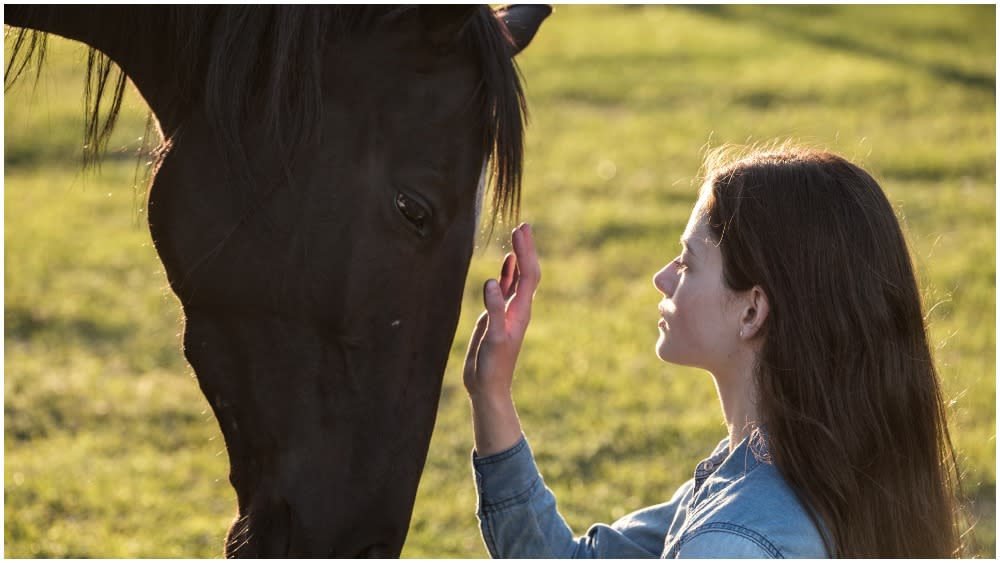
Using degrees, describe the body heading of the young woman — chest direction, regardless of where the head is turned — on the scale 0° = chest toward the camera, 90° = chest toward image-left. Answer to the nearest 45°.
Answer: approximately 90°

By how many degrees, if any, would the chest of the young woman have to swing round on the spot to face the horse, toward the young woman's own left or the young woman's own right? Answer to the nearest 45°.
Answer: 0° — they already face it
